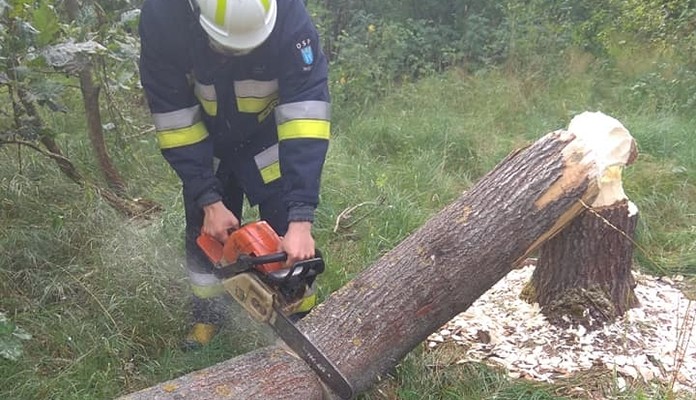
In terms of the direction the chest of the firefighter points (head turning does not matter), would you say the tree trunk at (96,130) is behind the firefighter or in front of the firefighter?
behind

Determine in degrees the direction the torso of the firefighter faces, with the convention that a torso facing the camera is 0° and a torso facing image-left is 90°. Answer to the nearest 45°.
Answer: approximately 0°

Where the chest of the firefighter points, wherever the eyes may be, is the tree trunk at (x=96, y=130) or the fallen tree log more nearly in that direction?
the fallen tree log

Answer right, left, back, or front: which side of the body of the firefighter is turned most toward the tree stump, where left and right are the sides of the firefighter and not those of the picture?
left
